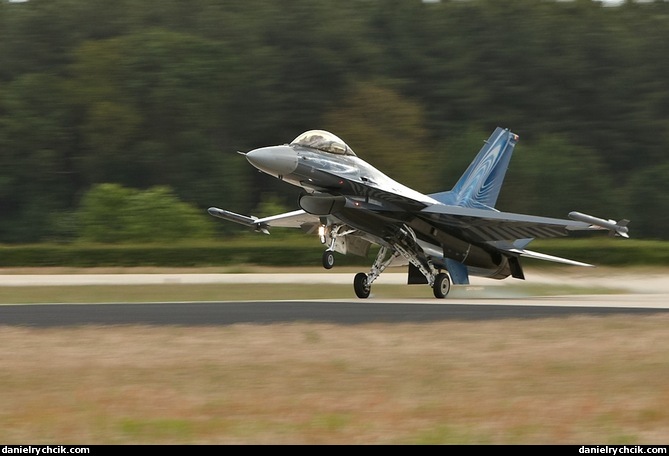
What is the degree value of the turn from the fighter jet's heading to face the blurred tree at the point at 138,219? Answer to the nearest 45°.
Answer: approximately 90° to its right

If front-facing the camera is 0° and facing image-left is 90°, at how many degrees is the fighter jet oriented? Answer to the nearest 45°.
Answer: approximately 45°
